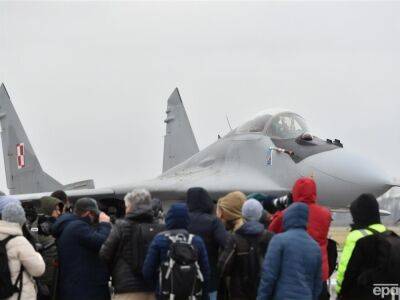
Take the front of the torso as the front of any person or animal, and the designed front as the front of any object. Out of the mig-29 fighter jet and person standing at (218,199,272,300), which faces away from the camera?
the person standing

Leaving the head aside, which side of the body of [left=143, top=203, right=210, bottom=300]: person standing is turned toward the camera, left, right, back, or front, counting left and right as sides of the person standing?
back

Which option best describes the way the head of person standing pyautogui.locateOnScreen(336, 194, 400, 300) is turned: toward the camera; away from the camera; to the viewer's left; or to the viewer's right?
away from the camera

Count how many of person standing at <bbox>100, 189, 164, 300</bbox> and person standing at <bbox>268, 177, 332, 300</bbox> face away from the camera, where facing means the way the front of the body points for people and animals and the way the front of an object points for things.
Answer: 2

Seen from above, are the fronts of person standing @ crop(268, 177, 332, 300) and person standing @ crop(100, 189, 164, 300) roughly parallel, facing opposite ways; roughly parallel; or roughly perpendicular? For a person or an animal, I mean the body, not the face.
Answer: roughly parallel

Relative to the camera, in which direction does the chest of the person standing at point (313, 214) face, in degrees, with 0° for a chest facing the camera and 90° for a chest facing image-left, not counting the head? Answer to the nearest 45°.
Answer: approximately 180°

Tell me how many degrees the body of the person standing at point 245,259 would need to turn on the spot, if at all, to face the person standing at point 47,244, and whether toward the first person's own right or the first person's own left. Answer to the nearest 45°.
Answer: approximately 90° to the first person's own left

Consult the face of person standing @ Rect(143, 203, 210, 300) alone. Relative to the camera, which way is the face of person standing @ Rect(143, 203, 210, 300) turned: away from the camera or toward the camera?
away from the camera

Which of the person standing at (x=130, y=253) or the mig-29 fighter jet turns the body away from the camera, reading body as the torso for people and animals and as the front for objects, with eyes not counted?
the person standing

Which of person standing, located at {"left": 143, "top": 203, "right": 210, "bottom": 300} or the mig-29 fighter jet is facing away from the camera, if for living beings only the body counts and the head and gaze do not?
the person standing

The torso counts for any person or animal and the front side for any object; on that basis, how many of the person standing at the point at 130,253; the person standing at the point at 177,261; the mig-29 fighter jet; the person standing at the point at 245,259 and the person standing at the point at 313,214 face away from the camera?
4

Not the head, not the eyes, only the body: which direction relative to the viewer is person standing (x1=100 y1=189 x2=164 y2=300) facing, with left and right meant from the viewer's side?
facing away from the viewer

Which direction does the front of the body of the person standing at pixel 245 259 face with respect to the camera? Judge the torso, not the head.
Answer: away from the camera

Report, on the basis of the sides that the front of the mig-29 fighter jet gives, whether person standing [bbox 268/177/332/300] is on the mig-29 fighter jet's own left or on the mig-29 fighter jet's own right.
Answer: on the mig-29 fighter jet's own right

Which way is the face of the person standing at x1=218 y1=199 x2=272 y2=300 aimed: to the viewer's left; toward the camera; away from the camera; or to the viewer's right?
away from the camera

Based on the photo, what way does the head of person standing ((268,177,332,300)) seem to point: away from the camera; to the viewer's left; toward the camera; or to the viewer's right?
away from the camera
